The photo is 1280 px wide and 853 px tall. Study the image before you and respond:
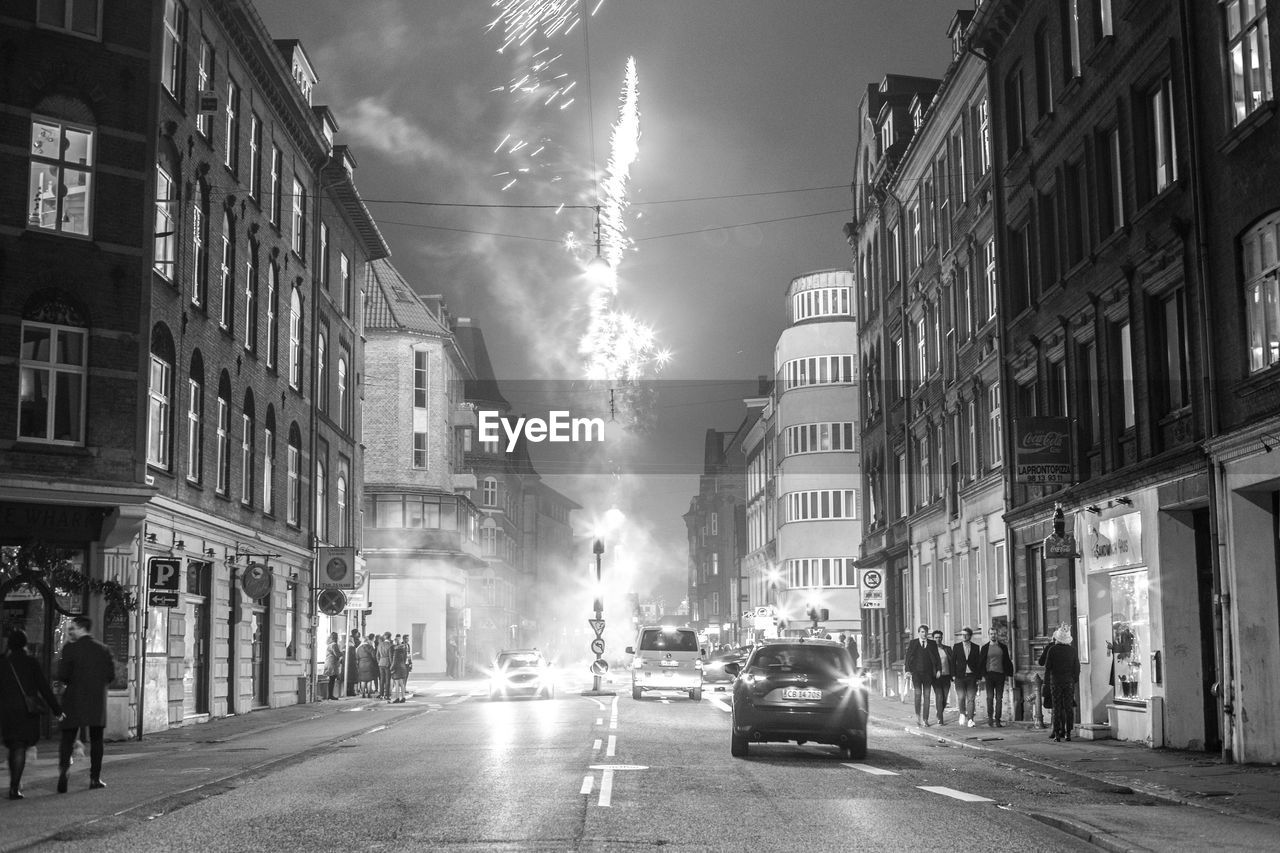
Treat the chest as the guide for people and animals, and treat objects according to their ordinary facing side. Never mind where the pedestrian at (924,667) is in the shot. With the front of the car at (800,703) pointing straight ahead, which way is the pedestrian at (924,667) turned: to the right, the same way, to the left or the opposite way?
the opposite way

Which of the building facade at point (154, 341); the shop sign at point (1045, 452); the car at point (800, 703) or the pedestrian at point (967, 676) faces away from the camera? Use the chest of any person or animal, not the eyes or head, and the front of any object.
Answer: the car

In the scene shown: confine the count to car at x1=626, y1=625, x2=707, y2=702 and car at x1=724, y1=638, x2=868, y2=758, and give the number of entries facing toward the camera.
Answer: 0

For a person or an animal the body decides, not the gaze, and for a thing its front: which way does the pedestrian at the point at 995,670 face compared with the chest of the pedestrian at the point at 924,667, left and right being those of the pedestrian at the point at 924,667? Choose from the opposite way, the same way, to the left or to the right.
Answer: the same way

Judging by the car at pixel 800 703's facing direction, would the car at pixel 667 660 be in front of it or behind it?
in front

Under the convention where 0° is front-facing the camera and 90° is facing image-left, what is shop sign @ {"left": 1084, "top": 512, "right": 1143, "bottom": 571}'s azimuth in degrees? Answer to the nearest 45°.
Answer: approximately 45°

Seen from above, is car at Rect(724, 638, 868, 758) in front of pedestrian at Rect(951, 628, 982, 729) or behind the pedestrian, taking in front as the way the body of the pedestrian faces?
in front

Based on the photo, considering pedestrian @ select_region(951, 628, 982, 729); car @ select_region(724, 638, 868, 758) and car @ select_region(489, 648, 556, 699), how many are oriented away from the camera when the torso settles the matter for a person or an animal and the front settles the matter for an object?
1

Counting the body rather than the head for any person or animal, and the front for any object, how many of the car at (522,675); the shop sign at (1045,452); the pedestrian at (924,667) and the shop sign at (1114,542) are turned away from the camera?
0

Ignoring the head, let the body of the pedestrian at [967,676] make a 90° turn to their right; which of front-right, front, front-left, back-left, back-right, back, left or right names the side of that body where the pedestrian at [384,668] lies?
front-right

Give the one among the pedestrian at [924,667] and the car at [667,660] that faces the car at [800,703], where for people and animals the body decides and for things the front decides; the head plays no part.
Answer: the pedestrian

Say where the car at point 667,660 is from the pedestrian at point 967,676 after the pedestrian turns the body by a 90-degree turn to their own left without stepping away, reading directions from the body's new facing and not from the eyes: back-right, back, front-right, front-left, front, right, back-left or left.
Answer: back-left

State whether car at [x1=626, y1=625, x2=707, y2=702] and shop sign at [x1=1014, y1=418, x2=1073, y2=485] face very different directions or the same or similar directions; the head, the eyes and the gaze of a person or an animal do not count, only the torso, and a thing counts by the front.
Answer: very different directions

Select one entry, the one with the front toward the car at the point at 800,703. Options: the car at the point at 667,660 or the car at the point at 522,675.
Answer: the car at the point at 522,675

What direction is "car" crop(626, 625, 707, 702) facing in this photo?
away from the camera

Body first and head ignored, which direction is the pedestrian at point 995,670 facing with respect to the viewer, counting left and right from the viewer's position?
facing the viewer

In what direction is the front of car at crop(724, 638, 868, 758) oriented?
away from the camera

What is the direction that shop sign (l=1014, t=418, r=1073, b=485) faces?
toward the camera

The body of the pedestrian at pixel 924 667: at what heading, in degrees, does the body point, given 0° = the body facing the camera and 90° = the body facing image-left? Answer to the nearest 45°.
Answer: approximately 0°

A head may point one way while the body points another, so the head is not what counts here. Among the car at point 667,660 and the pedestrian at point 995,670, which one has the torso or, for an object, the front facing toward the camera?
the pedestrian

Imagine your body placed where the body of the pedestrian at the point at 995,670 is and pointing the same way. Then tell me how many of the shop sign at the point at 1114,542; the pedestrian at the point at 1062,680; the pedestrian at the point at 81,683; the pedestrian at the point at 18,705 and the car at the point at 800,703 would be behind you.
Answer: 0

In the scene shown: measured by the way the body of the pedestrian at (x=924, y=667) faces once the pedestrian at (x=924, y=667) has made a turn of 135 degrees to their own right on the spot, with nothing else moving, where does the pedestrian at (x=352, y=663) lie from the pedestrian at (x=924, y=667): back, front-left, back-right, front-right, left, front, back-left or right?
front

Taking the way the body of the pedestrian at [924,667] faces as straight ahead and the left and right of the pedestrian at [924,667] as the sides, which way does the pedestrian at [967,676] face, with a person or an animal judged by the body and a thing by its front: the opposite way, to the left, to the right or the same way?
the same way

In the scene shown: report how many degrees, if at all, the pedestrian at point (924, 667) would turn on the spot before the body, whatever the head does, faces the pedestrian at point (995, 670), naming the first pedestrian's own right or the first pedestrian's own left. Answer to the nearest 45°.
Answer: approximately 45° to the first pedestrian's own left

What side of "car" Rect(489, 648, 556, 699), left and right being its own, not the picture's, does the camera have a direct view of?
front
